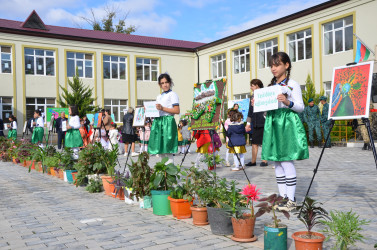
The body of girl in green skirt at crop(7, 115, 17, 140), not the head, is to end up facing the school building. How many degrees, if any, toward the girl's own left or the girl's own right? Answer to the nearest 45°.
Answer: approximately 180°

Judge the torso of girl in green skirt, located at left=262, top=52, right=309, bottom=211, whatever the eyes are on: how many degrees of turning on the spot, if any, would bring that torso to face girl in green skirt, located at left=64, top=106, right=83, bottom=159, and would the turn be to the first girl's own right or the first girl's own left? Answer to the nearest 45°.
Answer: approximately 90° to the first girl's own right

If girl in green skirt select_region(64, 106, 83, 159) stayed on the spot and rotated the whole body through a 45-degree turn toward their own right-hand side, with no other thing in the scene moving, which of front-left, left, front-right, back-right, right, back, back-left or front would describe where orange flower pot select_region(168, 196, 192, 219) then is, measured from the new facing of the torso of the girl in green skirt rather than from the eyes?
back-left

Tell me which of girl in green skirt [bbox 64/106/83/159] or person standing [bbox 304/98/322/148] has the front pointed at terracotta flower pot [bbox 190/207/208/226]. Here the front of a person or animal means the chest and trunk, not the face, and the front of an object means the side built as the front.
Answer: the person standing

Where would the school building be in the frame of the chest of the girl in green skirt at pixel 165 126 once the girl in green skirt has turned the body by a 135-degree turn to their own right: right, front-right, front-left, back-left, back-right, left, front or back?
front

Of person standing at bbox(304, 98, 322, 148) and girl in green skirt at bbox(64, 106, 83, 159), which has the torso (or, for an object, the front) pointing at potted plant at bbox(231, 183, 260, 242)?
the person standing

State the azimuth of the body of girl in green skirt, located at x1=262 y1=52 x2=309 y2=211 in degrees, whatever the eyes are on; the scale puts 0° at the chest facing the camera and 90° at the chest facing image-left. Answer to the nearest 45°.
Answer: approximately 45°

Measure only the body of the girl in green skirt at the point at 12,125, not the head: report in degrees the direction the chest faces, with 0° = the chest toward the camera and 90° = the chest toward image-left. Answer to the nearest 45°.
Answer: approximately 45°
